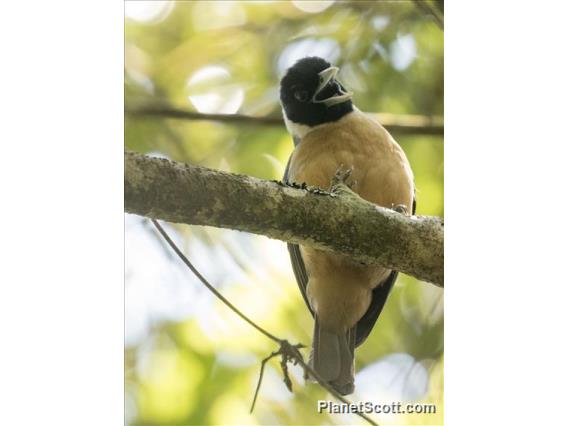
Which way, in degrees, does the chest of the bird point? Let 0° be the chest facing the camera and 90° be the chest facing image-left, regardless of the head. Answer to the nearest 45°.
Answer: approximately 0°
